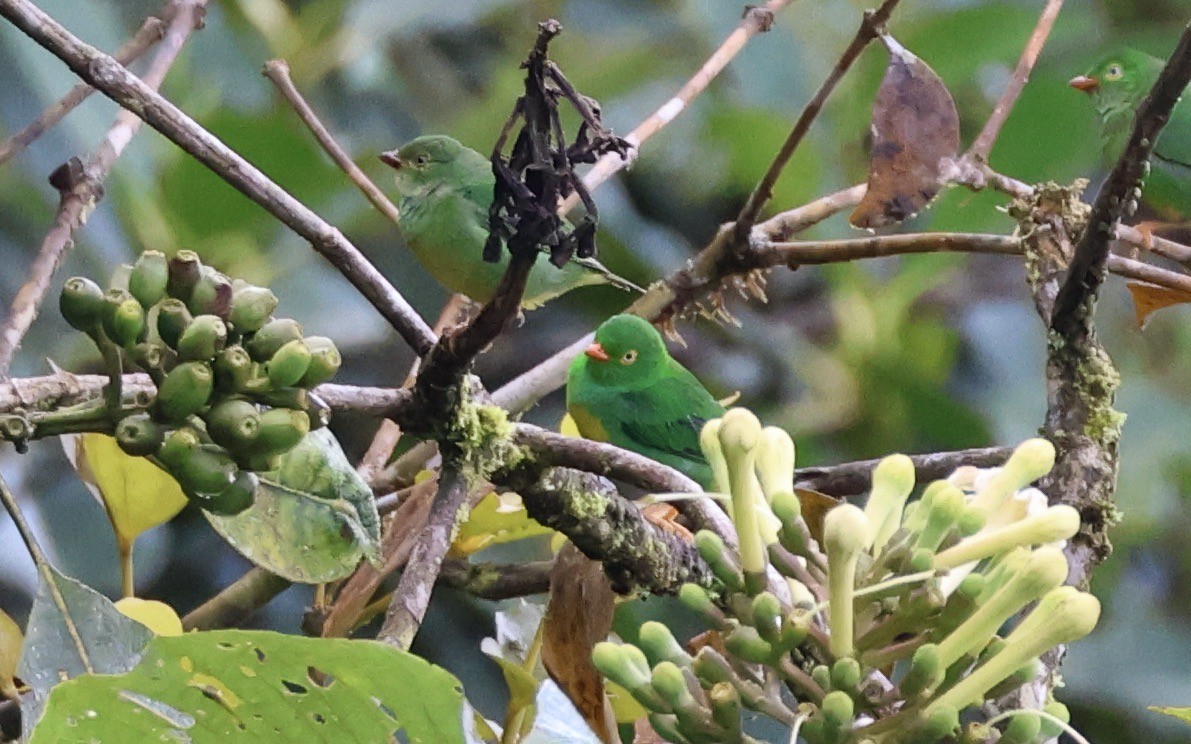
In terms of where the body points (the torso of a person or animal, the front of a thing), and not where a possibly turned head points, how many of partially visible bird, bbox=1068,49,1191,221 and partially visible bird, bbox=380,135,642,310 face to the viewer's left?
2

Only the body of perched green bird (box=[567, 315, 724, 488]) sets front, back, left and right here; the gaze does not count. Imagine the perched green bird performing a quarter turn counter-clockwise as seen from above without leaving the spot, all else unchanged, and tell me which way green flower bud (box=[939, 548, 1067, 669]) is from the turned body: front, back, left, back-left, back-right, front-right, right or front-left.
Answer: front-left

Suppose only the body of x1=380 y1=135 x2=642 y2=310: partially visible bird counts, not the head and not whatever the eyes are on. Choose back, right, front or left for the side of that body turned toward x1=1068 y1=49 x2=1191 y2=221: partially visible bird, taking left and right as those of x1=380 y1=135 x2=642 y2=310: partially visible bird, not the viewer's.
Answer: back

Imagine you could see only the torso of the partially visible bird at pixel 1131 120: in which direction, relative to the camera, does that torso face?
to the viewer's left

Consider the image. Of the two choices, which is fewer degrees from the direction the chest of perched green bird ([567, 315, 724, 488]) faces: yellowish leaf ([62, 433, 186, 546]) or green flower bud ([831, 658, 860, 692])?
the yellowish leaf

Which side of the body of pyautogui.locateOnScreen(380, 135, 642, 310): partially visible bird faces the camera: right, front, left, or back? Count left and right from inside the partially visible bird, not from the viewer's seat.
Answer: left

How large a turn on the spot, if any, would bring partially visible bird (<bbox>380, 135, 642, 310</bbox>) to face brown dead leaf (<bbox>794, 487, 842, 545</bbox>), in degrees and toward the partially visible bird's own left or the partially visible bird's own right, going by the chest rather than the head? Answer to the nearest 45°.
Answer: approximately 135° to the partially visible bird's own left

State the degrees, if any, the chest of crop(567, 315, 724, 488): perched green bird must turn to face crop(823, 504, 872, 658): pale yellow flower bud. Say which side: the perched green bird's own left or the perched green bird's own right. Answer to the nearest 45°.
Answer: approximately 135° to the perched green bird's own left

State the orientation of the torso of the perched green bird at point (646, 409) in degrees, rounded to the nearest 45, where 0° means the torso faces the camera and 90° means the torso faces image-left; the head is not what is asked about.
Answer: approximately 45°
